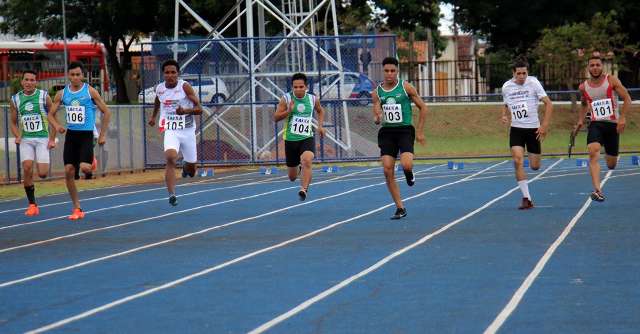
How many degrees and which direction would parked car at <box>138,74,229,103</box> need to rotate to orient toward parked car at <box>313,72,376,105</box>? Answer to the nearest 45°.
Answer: approximately 180°

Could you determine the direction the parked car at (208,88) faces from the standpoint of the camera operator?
facing to the left of the viewer

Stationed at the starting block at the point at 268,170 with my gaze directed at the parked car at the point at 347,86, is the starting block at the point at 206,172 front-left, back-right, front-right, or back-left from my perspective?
back-left

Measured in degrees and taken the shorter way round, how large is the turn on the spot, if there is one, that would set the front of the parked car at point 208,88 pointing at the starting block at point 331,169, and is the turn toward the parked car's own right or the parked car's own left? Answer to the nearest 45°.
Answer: approximately 135° to the parked car's own left
